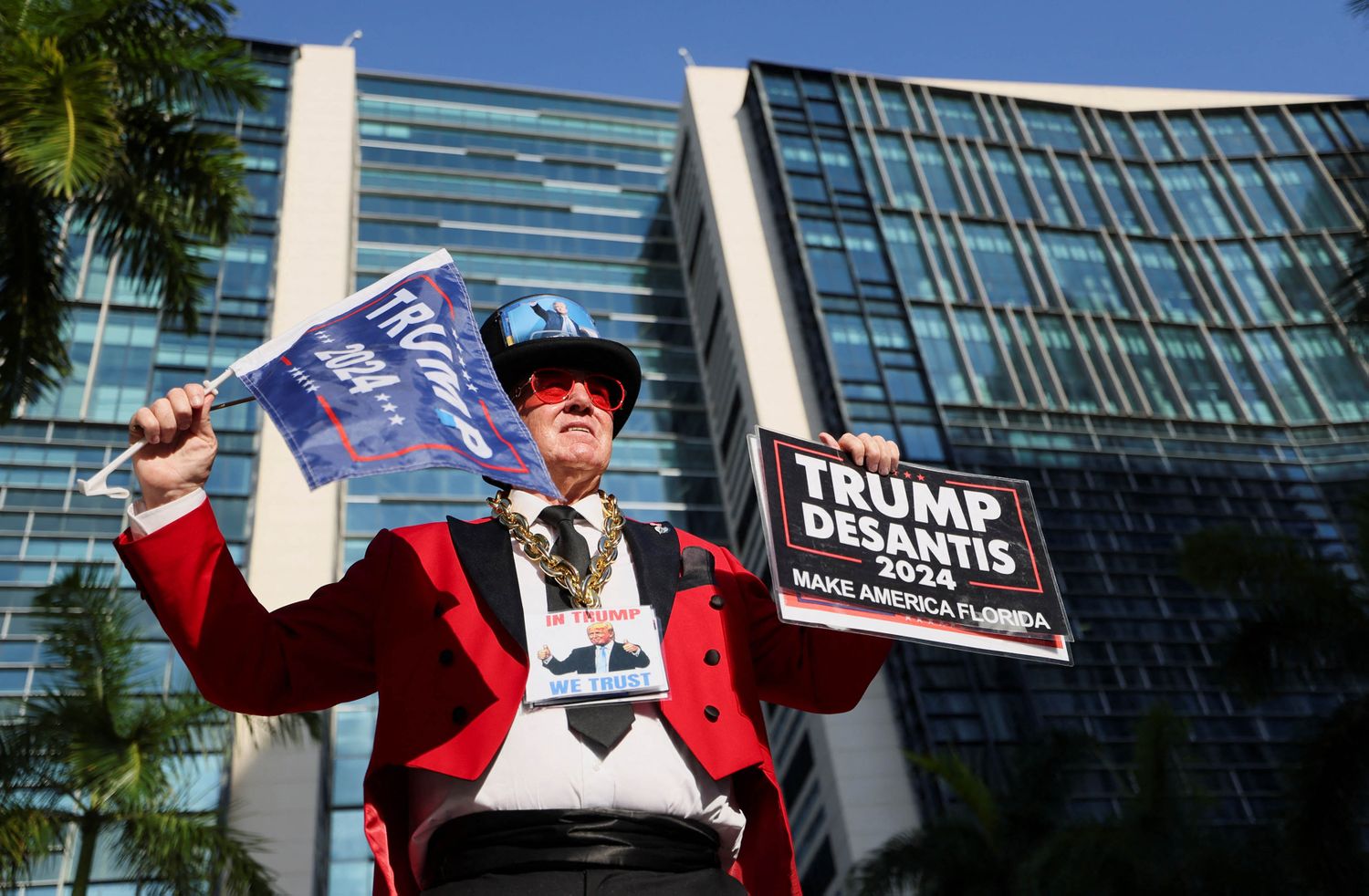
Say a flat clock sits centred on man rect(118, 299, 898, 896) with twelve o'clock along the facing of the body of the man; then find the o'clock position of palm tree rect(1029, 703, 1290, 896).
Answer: The palm tree is roughly at 7 o'clock from the man.

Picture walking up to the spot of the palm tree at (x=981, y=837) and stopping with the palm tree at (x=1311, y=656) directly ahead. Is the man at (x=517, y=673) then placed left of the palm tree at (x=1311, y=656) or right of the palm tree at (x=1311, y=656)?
right

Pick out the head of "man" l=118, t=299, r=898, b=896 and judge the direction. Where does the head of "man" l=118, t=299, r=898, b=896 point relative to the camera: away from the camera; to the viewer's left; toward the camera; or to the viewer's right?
toward the camera

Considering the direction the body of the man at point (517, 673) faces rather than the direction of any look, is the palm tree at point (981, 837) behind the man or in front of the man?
behind

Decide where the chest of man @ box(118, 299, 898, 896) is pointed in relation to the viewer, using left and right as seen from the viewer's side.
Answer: facing the viewer

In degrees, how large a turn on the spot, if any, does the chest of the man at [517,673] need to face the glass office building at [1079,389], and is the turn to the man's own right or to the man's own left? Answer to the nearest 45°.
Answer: approximately 135° to the man's own left

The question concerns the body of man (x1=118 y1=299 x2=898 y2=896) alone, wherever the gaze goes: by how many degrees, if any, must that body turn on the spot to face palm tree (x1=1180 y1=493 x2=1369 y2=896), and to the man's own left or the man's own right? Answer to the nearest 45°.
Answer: approximately 135° to the man's own left
